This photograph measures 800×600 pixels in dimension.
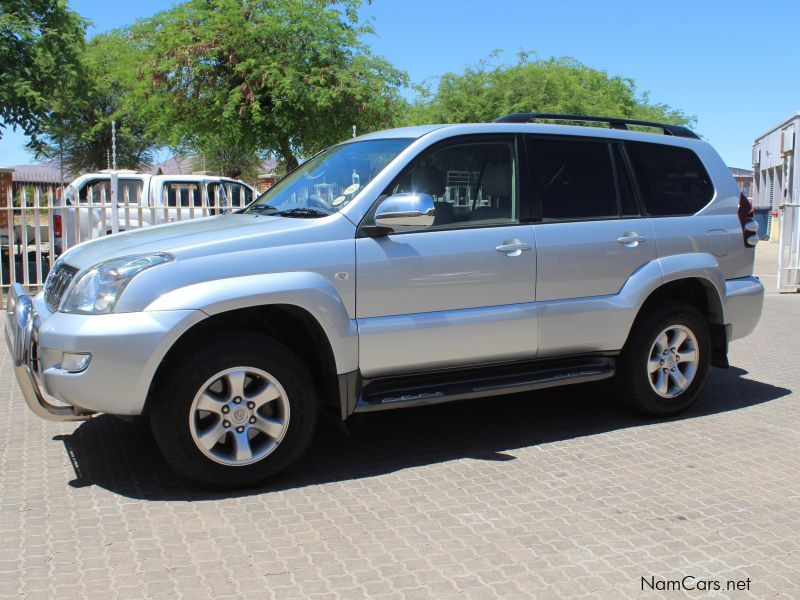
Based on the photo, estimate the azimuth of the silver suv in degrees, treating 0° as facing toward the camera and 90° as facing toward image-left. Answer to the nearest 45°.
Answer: approximately 45°

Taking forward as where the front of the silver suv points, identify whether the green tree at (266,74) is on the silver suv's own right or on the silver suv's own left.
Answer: on the silver suv's own right

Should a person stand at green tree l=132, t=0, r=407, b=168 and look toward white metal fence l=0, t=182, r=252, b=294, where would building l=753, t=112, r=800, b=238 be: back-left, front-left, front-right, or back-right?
back-left

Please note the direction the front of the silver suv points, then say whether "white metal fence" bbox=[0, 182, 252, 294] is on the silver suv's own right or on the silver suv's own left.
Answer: on the silver suv's own right

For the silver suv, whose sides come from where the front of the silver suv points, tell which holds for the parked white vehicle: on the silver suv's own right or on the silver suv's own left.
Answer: on the silver suv's own right

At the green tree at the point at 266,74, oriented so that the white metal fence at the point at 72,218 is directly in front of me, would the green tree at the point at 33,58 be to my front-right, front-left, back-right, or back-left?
front-right

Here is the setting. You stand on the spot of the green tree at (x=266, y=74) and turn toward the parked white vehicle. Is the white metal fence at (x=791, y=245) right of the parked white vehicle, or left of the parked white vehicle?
left

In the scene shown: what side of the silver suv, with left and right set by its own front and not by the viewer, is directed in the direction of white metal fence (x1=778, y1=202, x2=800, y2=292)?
back
